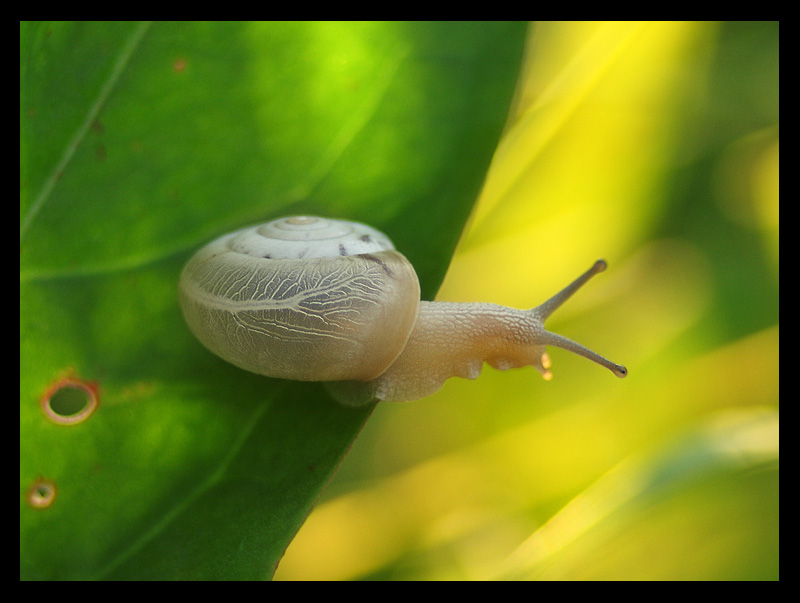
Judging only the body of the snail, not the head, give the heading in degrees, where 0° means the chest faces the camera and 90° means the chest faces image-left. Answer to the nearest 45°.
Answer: approximately 270°
